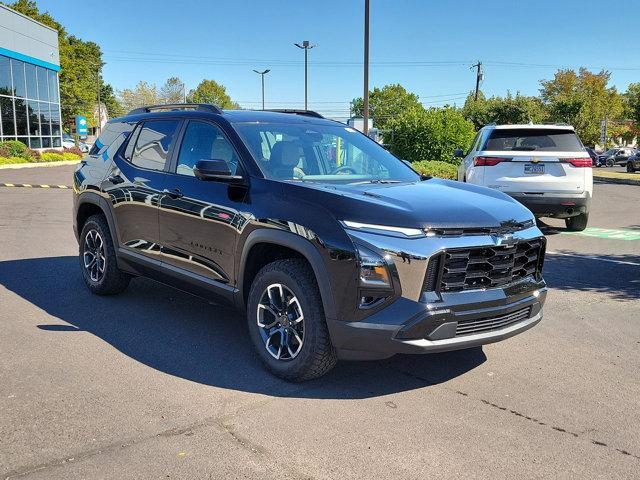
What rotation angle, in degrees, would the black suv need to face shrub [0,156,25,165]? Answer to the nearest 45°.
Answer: approximately 180°

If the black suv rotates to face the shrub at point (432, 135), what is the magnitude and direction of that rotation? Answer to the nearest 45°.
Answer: approximately 135° to its left

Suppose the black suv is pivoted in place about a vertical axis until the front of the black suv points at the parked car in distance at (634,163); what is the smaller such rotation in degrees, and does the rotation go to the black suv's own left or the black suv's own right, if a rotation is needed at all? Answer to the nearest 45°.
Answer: approximately 90° to the black suv's own left

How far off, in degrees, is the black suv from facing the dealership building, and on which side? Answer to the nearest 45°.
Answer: approximately 180°

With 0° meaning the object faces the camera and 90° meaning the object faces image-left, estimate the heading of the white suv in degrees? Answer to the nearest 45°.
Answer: approximately 180°

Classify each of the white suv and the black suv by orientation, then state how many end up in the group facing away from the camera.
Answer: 1

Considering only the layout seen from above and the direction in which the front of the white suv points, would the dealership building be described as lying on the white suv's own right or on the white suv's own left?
on the white suv's own left

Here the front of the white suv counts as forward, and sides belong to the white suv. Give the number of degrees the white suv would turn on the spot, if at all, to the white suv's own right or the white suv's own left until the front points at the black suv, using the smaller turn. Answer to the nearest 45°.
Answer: approximately 180°

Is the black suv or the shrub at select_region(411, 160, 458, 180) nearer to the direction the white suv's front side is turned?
the shrub

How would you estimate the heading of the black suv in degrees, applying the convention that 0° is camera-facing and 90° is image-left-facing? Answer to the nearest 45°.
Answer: approximately 315°

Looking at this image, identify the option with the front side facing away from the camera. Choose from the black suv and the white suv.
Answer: the white suv

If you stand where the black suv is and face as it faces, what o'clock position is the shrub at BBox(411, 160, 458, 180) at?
The shrub is roughly at 8 o'clock from the black suv.
